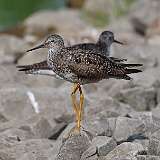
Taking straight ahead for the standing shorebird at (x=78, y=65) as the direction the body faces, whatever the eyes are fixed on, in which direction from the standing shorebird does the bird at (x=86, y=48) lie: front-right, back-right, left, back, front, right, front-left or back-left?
right

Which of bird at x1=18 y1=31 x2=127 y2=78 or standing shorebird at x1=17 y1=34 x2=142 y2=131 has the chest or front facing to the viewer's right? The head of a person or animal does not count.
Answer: the bird

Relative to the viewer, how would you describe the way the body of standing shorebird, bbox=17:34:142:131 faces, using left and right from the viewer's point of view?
facing to the left of the viewer

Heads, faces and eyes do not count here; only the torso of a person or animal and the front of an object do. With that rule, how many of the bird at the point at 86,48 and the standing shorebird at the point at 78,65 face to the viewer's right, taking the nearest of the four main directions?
1

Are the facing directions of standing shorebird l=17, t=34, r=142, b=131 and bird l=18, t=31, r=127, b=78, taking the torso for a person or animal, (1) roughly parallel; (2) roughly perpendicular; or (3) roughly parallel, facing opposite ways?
roughly parallel, facing opposite ways

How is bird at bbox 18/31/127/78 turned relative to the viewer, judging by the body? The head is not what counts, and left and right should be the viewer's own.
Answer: facing to the right of the viewer
